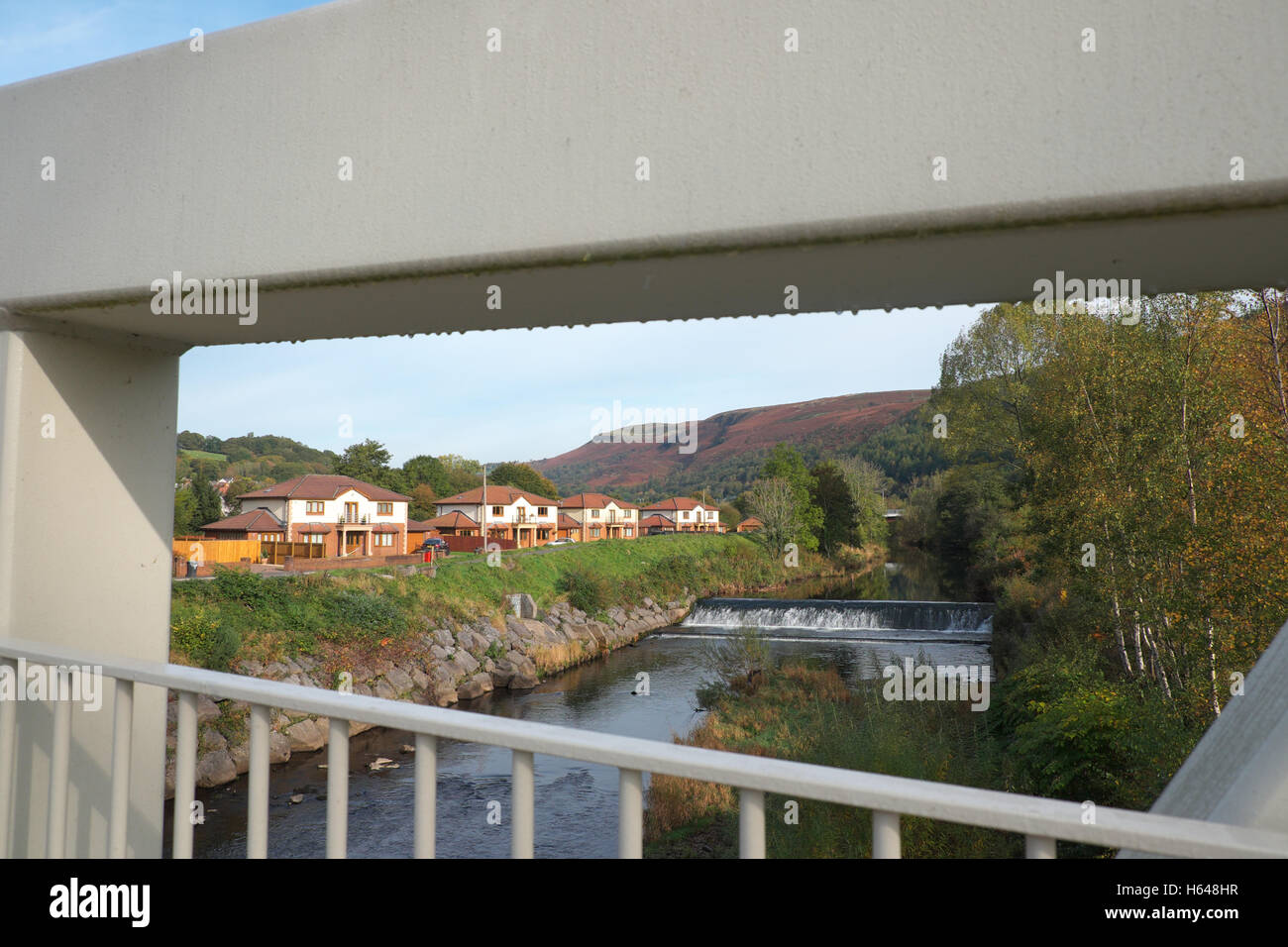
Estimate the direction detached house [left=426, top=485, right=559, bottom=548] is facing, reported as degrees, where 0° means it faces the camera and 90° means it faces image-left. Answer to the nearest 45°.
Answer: approximately 315°

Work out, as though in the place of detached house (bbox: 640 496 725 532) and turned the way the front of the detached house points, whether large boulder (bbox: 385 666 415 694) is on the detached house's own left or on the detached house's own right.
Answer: on the detached house's own right

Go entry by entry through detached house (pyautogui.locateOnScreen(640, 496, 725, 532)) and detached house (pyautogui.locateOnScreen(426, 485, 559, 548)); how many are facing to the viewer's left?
0

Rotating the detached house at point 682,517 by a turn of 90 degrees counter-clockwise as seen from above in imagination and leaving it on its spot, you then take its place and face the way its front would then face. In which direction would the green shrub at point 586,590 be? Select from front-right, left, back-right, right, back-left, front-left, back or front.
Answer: back-right

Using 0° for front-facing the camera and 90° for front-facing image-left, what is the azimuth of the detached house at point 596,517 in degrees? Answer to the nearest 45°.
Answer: approximately 315°

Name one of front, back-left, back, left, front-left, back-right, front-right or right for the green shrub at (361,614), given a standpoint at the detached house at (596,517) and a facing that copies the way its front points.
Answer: front-right

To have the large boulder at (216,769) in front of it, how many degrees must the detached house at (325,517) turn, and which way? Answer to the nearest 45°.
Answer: approximately 45° to its right

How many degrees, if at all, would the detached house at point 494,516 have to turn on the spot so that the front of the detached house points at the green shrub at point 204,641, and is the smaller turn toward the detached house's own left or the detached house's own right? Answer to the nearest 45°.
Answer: approximately 45° to the detached house's own right

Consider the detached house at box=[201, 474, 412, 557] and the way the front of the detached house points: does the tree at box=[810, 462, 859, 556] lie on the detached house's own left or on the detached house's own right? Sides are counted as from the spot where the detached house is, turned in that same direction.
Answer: on the detached house's own left

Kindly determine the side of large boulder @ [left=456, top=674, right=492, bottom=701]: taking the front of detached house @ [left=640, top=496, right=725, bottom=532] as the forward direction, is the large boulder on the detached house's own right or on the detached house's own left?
on the detached house's own right

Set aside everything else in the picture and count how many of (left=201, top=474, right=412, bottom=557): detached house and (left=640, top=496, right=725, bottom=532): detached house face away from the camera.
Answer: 0

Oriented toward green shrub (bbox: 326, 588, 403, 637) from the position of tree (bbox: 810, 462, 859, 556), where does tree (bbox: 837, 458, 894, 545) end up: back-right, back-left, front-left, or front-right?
back-left

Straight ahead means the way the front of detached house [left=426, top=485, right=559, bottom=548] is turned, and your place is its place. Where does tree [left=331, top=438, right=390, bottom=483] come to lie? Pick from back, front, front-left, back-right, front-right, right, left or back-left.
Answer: back
